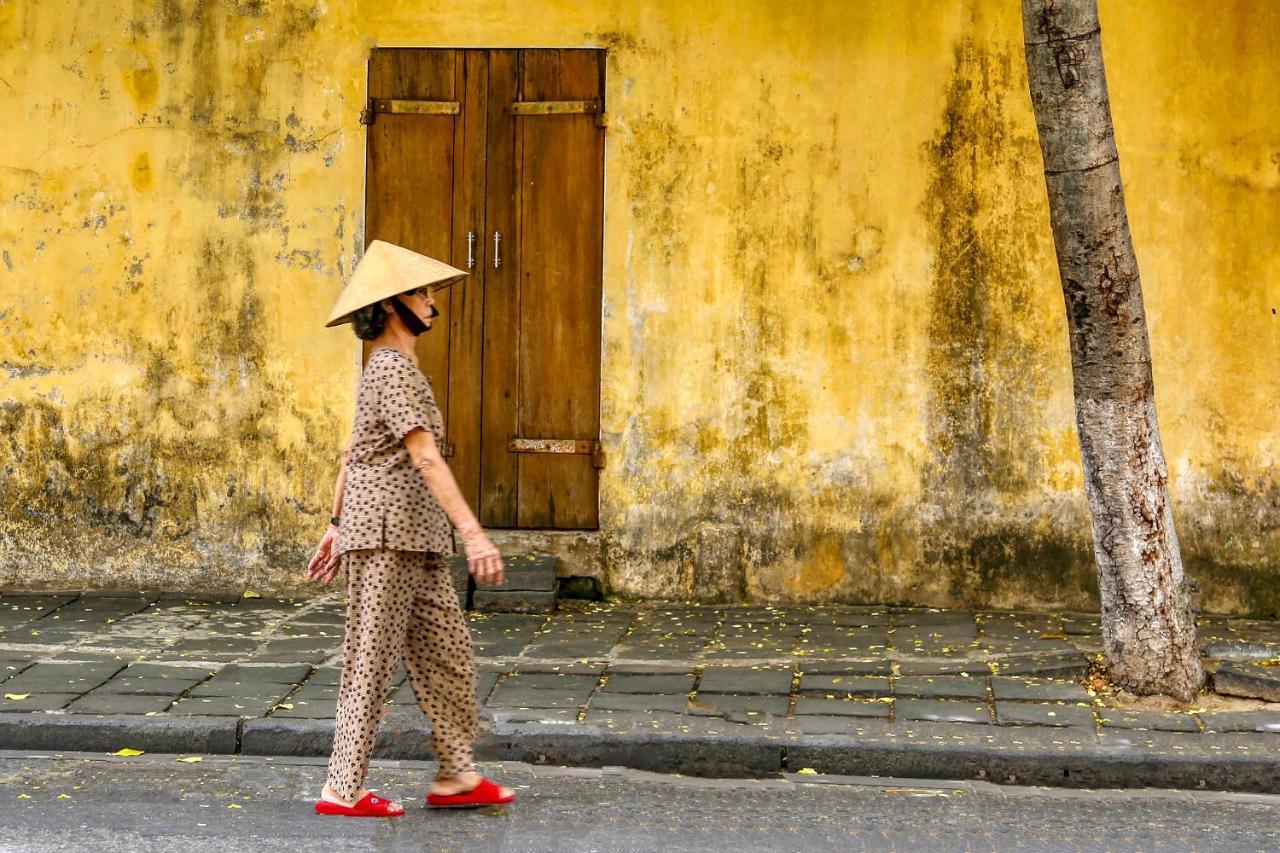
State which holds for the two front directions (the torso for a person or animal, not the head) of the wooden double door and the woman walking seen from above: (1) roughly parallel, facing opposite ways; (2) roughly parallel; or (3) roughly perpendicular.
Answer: roughly perpendicular

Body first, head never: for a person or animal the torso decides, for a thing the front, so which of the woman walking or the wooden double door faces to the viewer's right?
the woman walking

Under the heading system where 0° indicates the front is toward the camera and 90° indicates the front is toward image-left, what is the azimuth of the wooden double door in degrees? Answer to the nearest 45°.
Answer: approximately 0°

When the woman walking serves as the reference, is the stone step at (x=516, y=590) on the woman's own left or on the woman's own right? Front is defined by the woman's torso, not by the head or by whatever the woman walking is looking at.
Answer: on the woman's own left

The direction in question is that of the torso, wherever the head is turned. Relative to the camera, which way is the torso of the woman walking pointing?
to the viewer's right

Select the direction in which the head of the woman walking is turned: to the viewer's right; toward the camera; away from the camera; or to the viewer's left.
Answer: to the viewer's right

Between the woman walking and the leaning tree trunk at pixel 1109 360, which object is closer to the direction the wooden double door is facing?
the woman walking

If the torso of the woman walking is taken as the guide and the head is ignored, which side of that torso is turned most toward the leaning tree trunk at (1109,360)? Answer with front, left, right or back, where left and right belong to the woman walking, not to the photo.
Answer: front

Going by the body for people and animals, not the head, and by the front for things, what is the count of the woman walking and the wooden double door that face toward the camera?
1

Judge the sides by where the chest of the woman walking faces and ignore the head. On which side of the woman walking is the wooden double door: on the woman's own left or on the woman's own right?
on the woman's own left
